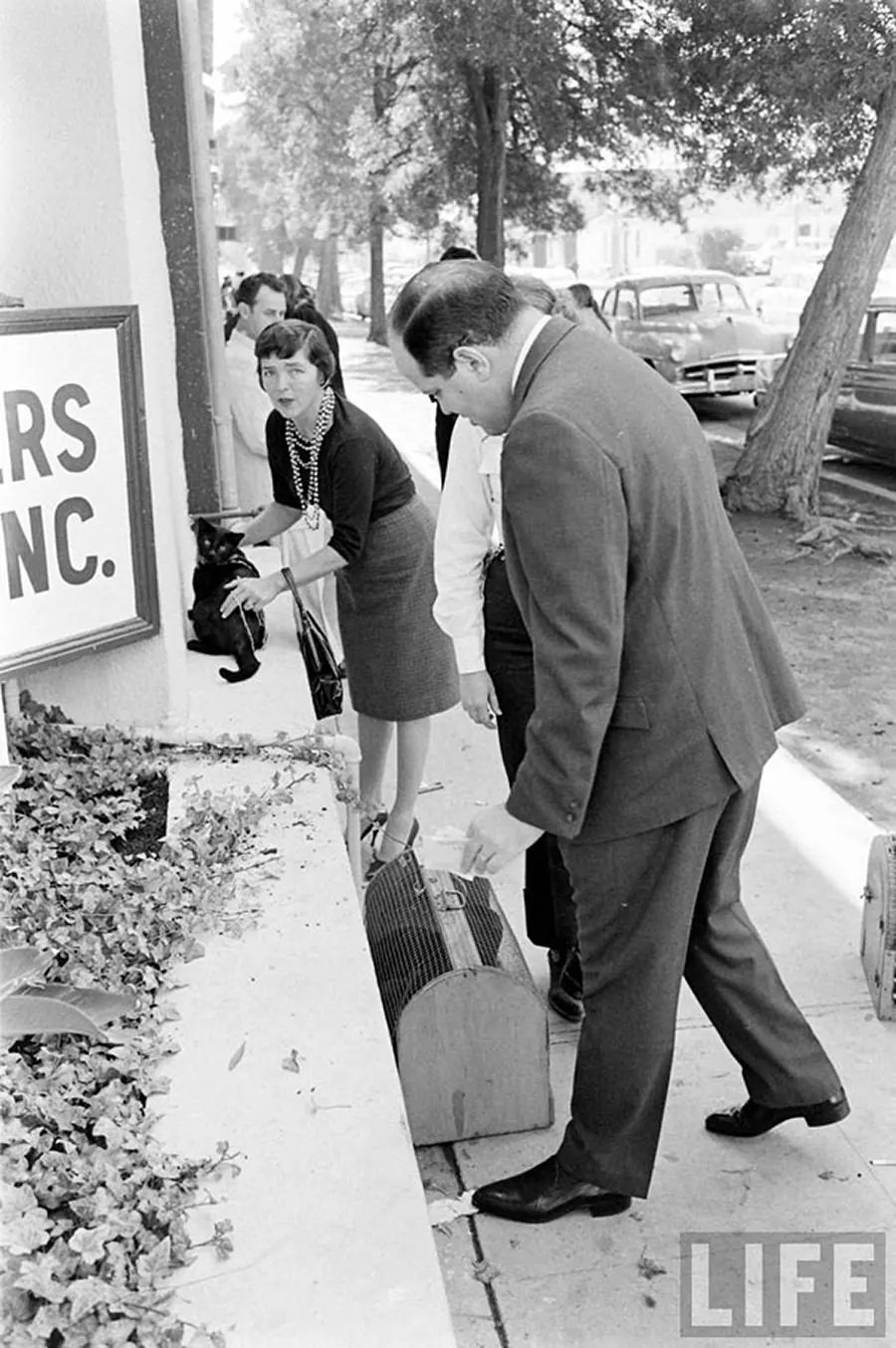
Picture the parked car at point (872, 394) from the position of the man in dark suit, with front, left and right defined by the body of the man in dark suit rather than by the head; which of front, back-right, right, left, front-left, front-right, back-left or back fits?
right

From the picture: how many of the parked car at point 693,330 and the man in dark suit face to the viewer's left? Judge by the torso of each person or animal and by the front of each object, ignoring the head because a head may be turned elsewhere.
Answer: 1

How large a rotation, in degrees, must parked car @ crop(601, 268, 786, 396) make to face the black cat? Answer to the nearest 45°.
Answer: approximately 45° to its right

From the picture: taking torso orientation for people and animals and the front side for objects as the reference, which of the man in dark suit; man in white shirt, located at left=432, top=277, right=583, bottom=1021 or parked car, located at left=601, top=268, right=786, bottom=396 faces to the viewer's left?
the man in dark suit

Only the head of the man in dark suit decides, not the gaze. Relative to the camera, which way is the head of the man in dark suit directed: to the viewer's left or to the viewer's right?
to the viewer's left

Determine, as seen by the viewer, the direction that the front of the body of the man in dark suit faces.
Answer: to the viewer's left

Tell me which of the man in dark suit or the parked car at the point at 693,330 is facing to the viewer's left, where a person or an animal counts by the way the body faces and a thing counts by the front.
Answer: the man in dark suit

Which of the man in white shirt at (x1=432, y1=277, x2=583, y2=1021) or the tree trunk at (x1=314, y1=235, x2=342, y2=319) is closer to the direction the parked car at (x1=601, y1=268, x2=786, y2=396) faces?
the man in white shirt

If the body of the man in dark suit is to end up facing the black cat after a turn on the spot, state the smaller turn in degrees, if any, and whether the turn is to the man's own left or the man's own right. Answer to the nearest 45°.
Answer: approximately 45° to the man's own right

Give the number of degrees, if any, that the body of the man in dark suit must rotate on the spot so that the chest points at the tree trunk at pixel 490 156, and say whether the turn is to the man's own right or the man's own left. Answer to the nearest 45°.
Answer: approximately 90° to the man's own right

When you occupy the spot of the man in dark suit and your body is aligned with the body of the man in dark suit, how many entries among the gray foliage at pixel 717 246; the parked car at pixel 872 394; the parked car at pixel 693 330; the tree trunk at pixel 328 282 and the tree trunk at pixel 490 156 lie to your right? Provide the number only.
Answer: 5

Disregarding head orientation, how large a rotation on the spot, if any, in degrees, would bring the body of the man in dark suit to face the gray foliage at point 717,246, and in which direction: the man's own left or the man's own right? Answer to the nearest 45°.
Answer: approximately 90° to the man's own right
